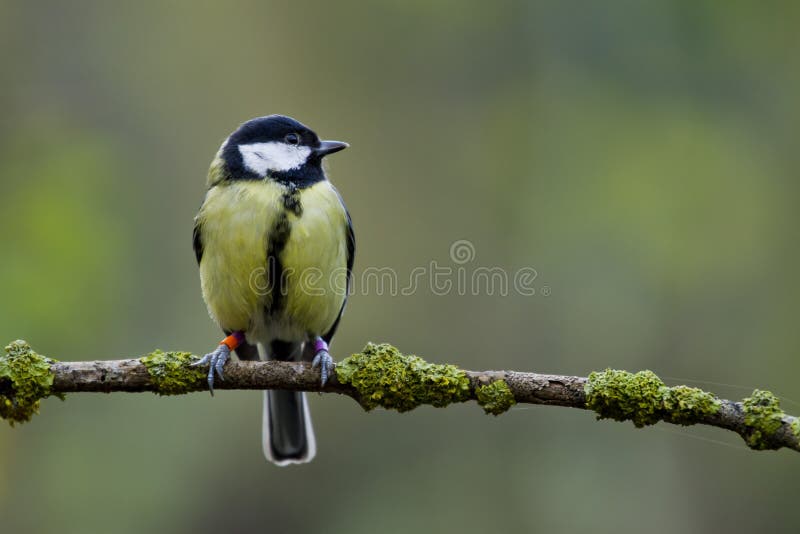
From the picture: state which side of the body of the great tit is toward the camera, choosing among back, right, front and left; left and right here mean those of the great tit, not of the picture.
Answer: front
